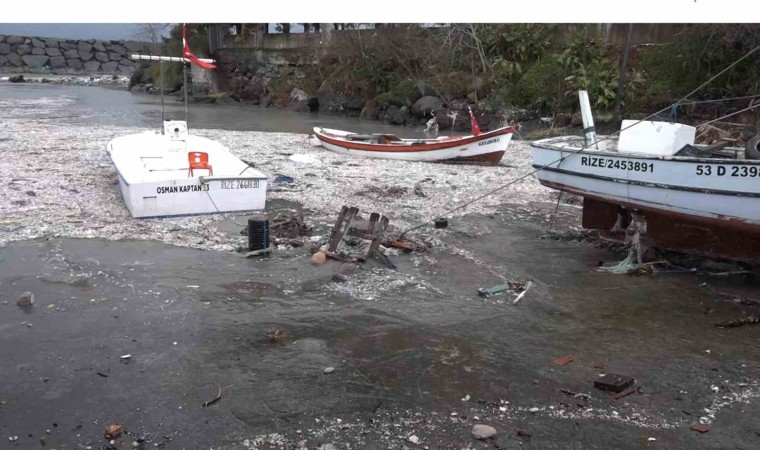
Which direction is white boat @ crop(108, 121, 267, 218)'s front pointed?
away from the camera

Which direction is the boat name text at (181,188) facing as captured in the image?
toward the camera

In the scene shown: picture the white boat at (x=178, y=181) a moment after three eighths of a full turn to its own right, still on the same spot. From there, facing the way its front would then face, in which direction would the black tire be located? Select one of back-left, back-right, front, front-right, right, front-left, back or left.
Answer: front

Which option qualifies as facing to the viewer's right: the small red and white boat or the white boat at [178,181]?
the small red and white boat

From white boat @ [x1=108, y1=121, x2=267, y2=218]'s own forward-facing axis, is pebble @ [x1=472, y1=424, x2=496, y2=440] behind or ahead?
behind

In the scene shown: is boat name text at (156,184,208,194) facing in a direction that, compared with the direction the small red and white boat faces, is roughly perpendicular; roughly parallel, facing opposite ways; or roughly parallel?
roughly perpendicular

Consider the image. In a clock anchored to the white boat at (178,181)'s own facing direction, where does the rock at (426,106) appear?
The rock is roughly at 1 o'clock from the white boat.

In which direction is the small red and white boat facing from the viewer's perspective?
to the viewer's right

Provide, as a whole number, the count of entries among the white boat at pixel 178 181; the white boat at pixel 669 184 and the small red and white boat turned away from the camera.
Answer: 1

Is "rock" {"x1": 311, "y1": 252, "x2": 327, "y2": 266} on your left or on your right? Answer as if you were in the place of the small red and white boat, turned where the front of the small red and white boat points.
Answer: on your right
